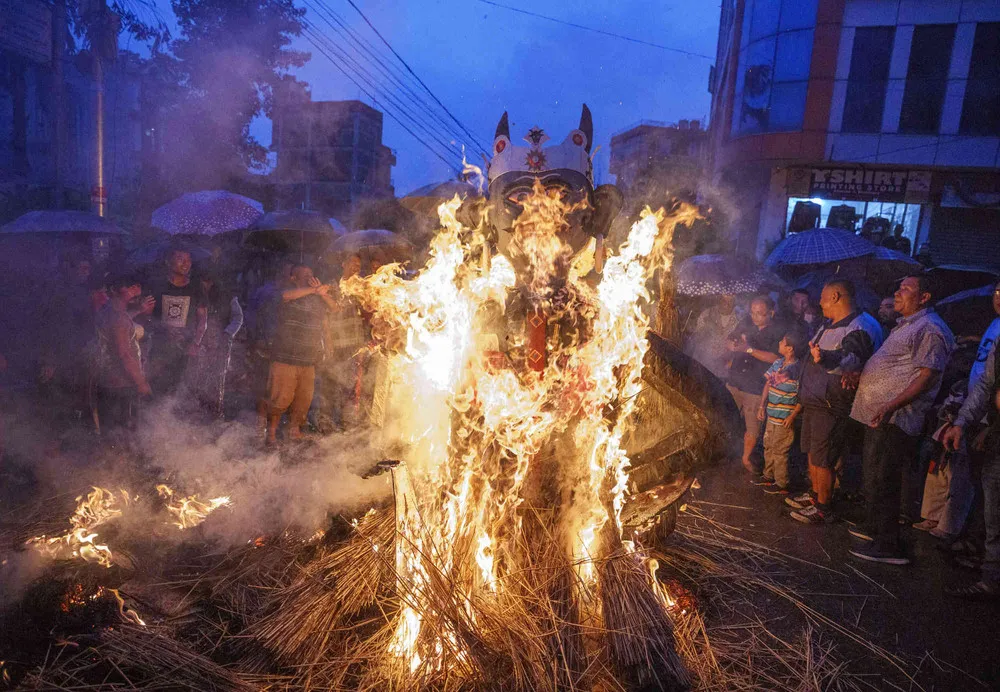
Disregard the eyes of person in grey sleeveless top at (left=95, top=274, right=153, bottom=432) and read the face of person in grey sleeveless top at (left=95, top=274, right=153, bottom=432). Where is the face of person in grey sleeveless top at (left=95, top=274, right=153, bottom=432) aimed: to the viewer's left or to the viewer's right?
to the viewer's right

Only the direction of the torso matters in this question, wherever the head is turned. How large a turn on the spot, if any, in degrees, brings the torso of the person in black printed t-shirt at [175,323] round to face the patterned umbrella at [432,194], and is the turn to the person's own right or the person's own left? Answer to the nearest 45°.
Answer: approximately 90° to the person's own left

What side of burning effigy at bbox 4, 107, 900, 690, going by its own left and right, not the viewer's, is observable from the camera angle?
front

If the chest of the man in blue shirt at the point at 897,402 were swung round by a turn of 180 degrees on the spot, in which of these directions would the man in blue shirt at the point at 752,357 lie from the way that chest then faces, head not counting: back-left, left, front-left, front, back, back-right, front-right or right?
back-left

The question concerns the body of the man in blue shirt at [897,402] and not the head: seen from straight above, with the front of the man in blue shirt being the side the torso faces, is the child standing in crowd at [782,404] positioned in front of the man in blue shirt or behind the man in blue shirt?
in front

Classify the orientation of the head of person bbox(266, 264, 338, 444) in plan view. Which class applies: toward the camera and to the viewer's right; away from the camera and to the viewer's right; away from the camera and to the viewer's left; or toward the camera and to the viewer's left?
toward the camera and to the viewer's right

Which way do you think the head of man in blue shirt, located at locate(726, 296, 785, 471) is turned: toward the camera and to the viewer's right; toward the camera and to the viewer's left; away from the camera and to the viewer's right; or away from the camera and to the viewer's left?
toward the camera and to the viewer's left

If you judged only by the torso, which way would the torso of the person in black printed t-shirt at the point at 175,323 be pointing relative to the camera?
toward the camera

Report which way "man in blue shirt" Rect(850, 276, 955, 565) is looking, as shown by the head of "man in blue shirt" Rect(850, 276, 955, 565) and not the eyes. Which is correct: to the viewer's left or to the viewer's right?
to the viewer's left

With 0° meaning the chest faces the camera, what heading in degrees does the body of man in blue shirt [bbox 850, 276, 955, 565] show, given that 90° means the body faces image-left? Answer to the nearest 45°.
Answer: approximately 90°

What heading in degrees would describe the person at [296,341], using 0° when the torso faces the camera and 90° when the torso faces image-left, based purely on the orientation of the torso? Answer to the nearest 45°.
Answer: approximately 315°

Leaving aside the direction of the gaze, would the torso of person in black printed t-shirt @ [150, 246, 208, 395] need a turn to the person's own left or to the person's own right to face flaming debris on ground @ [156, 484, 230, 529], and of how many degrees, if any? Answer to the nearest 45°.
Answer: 0° — they already face it

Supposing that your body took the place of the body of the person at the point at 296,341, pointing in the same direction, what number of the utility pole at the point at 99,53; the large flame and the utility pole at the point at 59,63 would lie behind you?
2

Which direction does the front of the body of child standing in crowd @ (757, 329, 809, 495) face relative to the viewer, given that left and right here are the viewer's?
facing the viewer and to the left of the viewer
